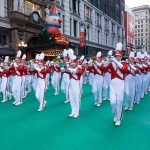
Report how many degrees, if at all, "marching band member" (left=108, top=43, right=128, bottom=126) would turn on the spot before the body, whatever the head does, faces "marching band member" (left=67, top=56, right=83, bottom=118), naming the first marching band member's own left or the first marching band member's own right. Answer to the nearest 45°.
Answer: approximately 135° to the first marching band member's own right

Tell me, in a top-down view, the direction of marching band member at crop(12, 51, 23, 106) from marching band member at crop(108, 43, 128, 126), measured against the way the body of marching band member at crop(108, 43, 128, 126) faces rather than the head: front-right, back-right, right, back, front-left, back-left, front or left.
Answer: back-right

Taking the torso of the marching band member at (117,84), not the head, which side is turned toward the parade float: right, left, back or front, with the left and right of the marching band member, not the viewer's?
back

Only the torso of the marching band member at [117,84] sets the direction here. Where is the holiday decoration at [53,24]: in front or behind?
behind

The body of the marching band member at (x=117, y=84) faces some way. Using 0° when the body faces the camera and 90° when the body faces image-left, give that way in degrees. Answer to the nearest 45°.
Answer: approximately 0°

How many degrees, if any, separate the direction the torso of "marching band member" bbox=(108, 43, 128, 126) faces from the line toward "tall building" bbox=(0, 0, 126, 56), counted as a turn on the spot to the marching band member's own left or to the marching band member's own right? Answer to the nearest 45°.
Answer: approximately 180°

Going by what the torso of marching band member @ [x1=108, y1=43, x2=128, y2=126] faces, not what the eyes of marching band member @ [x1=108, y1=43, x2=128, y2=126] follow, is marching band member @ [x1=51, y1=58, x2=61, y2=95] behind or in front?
behind
